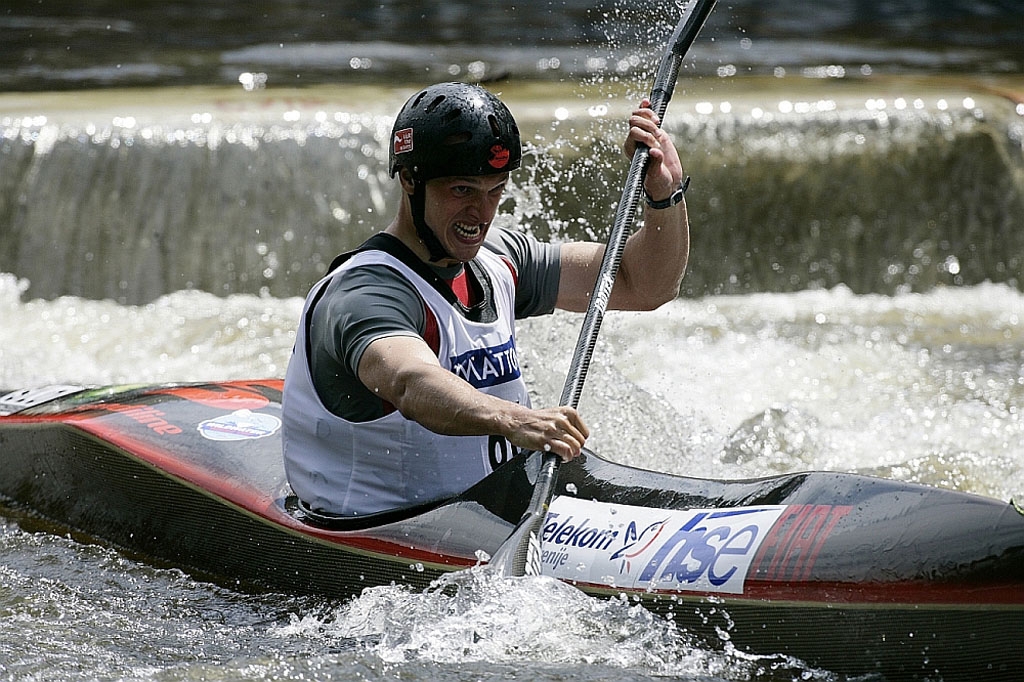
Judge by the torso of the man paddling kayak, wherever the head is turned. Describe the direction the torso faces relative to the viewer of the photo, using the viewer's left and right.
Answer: facing the viewer and to the right of the viewer
